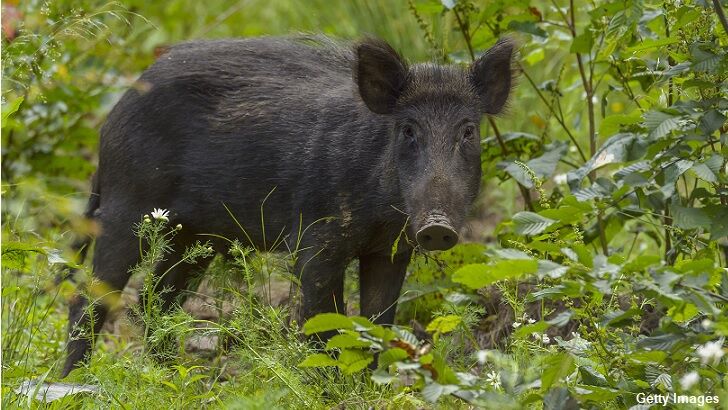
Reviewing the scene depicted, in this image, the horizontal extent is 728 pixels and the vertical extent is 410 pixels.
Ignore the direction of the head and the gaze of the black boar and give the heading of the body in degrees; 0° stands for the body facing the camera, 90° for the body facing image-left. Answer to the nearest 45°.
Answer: approximately 315°

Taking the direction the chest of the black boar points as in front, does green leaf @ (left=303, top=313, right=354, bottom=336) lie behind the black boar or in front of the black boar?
in front

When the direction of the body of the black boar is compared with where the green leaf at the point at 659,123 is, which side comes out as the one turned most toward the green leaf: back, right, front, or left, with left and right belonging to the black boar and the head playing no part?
front

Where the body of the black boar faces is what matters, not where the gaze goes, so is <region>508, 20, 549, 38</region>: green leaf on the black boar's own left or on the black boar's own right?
on the black boar's own left

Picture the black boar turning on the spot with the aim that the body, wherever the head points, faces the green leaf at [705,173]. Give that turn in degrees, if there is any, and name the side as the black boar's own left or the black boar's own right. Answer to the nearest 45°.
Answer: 0° — it already faces it

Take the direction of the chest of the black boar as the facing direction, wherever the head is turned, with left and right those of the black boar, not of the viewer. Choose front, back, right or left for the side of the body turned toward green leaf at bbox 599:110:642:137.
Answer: front

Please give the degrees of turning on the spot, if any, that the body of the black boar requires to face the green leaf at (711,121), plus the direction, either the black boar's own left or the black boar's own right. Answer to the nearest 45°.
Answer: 0° — it already faces it

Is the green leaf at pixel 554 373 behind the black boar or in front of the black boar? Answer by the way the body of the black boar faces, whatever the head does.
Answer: in front

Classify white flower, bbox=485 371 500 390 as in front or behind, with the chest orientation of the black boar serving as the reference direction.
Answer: in front

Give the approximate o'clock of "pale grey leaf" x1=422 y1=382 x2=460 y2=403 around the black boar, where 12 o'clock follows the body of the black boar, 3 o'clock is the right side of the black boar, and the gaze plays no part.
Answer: The pale grey leaf is roughly at 1 o'clock from the black boar.

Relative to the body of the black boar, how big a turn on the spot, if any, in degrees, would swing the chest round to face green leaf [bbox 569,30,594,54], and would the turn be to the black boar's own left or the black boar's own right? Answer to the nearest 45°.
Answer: approximately 45° to the black boar's own left

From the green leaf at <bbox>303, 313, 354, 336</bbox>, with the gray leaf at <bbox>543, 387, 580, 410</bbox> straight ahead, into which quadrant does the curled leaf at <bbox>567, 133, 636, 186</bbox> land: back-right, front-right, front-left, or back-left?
front-left
